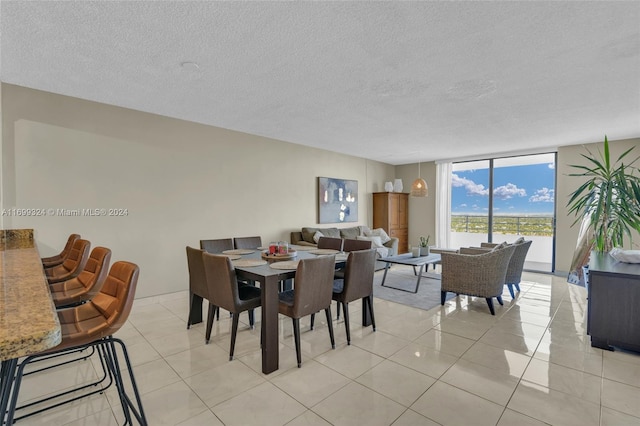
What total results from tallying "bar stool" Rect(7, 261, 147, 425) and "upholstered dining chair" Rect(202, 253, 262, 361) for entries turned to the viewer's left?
1

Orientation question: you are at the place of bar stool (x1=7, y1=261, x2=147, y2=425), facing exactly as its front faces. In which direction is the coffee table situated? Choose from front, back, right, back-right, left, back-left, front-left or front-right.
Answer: back

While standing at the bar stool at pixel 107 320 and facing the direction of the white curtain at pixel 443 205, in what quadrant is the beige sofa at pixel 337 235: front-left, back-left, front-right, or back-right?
front-left

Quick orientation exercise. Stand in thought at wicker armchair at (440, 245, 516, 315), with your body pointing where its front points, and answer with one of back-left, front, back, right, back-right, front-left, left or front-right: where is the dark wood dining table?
left

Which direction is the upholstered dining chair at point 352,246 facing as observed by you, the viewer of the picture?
facing the viewer and to the left of the viewer

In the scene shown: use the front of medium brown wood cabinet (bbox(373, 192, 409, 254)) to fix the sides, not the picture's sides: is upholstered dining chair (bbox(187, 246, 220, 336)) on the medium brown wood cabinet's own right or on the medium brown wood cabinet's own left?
on the medium brown wood cabinet's own right

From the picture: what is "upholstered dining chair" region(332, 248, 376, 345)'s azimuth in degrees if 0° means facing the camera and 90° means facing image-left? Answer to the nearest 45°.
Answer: approximately 135°

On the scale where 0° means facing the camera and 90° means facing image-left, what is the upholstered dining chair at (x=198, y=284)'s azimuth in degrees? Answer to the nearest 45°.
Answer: approximately 225°

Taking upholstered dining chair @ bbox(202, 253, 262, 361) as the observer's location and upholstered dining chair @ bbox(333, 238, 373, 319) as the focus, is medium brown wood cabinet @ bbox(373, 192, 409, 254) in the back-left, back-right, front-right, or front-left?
front-left

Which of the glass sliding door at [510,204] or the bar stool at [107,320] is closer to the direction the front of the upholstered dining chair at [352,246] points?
the bar stool

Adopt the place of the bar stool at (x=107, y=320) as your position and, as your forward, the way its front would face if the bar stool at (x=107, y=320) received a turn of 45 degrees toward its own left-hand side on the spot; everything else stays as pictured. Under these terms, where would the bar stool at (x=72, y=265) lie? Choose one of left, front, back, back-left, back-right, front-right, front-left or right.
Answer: back-right

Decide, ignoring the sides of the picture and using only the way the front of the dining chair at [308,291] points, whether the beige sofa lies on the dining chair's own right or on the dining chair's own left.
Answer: on the dining chair's own right

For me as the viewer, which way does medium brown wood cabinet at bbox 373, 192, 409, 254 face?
facing the viewer and to the right of the viewer
